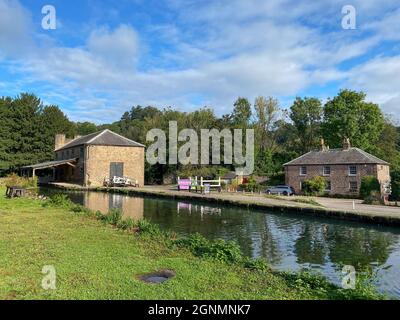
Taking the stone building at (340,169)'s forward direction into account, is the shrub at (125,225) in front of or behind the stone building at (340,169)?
in front

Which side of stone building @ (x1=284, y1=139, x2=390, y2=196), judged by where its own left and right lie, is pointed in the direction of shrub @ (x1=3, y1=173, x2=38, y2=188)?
front

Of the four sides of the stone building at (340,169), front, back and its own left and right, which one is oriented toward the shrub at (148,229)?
front

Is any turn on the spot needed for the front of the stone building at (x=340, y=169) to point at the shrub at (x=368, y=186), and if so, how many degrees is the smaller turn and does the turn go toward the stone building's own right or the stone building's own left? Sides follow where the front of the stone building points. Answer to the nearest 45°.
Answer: approximately 45° to the stone building's own left

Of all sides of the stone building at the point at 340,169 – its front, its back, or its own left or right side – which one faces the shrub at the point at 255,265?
front

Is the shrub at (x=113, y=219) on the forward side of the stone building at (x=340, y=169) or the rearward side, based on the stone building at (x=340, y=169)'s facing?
on the forward side

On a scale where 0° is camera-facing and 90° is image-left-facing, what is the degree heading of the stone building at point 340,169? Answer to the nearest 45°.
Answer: approximately 0°

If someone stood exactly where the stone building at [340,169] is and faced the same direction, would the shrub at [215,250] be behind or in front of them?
in front

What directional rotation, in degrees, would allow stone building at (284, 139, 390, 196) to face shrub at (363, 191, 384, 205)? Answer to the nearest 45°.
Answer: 0° — it already faces it

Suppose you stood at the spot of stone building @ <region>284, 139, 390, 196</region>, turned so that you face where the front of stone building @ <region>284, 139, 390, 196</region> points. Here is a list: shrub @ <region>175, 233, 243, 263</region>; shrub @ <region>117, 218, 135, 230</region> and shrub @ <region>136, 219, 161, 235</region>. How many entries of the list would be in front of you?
3

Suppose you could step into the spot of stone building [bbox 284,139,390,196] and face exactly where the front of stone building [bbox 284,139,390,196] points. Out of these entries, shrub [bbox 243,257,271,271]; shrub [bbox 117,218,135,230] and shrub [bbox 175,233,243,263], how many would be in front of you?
3
